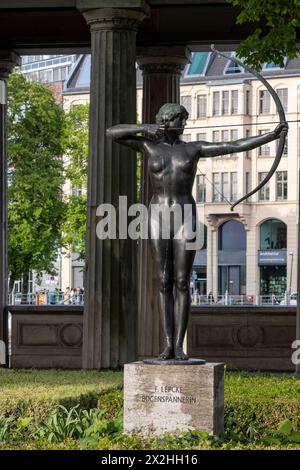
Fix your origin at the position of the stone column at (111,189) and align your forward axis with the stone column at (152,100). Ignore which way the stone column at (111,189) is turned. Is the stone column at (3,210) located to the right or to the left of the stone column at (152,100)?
left

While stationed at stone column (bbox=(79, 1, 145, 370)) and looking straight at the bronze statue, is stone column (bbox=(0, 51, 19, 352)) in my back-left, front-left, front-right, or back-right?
back-right

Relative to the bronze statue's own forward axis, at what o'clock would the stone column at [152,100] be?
The stone column is roughly at 6 o'clock from the bronze statue.

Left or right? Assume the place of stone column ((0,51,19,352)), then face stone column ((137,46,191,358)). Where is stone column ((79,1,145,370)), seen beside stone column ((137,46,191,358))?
right

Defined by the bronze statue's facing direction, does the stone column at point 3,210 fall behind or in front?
behind

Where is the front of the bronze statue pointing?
toward the camera

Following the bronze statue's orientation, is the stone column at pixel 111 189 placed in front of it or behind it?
behind
